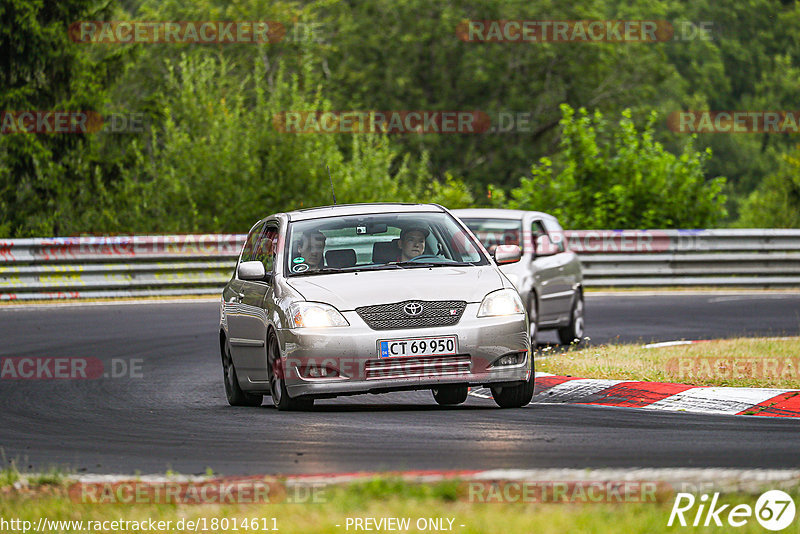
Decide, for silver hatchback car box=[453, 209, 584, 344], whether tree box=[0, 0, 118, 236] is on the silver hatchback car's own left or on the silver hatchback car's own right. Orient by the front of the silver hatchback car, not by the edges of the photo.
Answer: on the silver hatchback car's own right

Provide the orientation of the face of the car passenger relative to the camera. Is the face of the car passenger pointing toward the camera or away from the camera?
toward the camera

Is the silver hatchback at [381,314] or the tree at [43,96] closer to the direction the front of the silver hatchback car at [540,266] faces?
the silver hatchback

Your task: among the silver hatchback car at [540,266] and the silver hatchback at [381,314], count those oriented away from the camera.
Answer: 0

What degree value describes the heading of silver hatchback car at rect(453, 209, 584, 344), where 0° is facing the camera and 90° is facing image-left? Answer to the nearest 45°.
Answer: approximately 45°

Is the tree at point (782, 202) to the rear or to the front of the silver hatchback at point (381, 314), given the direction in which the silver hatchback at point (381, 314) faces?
to the rear

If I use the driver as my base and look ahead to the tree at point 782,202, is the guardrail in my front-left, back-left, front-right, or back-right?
front-left

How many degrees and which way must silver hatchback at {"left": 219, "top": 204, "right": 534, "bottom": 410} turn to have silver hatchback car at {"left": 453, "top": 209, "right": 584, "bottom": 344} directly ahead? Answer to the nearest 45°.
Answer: approximately 180°

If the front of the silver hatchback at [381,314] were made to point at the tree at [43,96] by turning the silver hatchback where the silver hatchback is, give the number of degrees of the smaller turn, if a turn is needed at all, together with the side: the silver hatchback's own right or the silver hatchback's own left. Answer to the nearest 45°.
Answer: approximately 180°

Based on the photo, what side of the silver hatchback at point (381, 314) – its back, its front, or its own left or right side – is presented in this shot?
front

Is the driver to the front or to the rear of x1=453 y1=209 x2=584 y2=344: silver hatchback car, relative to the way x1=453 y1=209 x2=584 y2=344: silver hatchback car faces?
to the front

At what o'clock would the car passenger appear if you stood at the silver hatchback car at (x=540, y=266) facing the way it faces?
The car passenger is roughly at 11 o'clock from the silver hatchback car.
